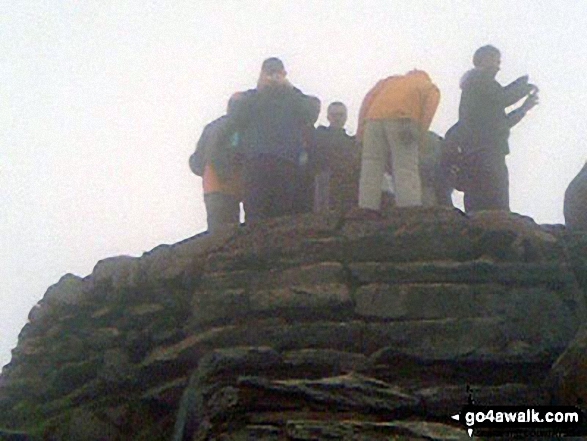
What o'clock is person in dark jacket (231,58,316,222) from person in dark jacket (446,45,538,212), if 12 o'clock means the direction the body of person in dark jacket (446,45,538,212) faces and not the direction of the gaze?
person in dark jacket (231,58,316,222) is roughly at 7 o'clock from person in dark jacket (446,45,538,212).

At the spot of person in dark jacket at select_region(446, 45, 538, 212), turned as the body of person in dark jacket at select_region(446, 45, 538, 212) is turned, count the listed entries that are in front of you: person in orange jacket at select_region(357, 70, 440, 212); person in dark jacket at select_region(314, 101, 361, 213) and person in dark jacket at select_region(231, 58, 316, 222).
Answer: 0

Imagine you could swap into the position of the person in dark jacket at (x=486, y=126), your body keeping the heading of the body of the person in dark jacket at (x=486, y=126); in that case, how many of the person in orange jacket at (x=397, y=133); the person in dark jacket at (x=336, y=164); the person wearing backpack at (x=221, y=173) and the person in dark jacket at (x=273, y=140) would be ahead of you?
0

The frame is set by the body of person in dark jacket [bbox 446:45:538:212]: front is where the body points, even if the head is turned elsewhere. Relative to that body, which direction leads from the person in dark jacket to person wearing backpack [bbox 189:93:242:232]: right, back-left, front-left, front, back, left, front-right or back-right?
back-left

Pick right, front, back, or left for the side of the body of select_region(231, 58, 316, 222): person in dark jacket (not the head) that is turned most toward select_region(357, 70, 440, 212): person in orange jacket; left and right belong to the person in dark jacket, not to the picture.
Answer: right

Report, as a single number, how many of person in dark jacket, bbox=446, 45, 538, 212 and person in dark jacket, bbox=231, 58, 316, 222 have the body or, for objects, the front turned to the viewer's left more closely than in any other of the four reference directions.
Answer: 0

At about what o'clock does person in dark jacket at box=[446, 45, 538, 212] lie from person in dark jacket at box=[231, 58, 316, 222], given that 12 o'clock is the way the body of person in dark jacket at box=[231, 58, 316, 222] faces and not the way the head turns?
person in dark jacket at box=[446, 45, 538, 212] is roughly at 3 o'clock from person in dark jacket at box=[231, 58, 316, 222].

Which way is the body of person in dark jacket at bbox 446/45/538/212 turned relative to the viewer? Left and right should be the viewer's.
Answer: facing away from the viewer and to the right of the viewer

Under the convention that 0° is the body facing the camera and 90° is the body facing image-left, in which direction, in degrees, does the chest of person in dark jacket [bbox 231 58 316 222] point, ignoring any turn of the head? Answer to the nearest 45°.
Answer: approximately 180°
